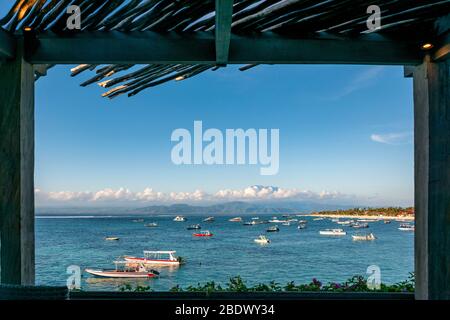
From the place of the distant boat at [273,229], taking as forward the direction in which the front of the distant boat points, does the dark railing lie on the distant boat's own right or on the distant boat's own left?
on the distant boat's own left

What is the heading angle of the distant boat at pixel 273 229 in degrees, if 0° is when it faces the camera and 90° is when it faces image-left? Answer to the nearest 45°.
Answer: approximately 90°

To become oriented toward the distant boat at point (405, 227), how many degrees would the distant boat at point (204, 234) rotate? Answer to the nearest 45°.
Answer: approximately 180°

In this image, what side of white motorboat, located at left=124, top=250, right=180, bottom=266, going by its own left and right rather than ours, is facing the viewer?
left

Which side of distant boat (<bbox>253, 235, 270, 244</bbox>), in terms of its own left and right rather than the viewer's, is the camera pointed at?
left

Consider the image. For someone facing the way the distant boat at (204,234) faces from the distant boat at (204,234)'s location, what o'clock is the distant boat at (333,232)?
the distant boat at (333,232) is roughly at 6 o'clock from the distant boat at (204,234).

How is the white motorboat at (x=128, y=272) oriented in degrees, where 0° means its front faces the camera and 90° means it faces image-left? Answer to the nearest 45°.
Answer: approximately 90°
